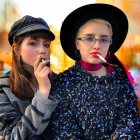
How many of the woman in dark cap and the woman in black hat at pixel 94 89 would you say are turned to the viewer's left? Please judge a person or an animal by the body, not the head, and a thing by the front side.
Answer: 0

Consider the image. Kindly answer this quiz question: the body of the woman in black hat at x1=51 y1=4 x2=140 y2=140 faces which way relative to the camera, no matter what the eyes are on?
toward the camera
